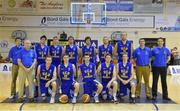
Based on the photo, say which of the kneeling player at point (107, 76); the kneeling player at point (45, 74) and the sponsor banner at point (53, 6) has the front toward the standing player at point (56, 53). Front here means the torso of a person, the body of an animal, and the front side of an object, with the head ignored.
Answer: the sponsor banner

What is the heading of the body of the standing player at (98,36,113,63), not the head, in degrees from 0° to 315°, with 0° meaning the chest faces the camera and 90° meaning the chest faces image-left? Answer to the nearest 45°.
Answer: approximately 0°

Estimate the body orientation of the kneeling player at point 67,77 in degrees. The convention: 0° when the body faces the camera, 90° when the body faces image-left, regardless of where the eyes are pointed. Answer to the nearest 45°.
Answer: approximately 0°

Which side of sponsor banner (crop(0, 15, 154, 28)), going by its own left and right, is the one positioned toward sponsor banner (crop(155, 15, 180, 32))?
left

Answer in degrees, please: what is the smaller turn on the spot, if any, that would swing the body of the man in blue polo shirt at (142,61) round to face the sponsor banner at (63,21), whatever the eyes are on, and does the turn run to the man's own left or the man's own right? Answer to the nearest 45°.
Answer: approximately 135° to the man's own right
